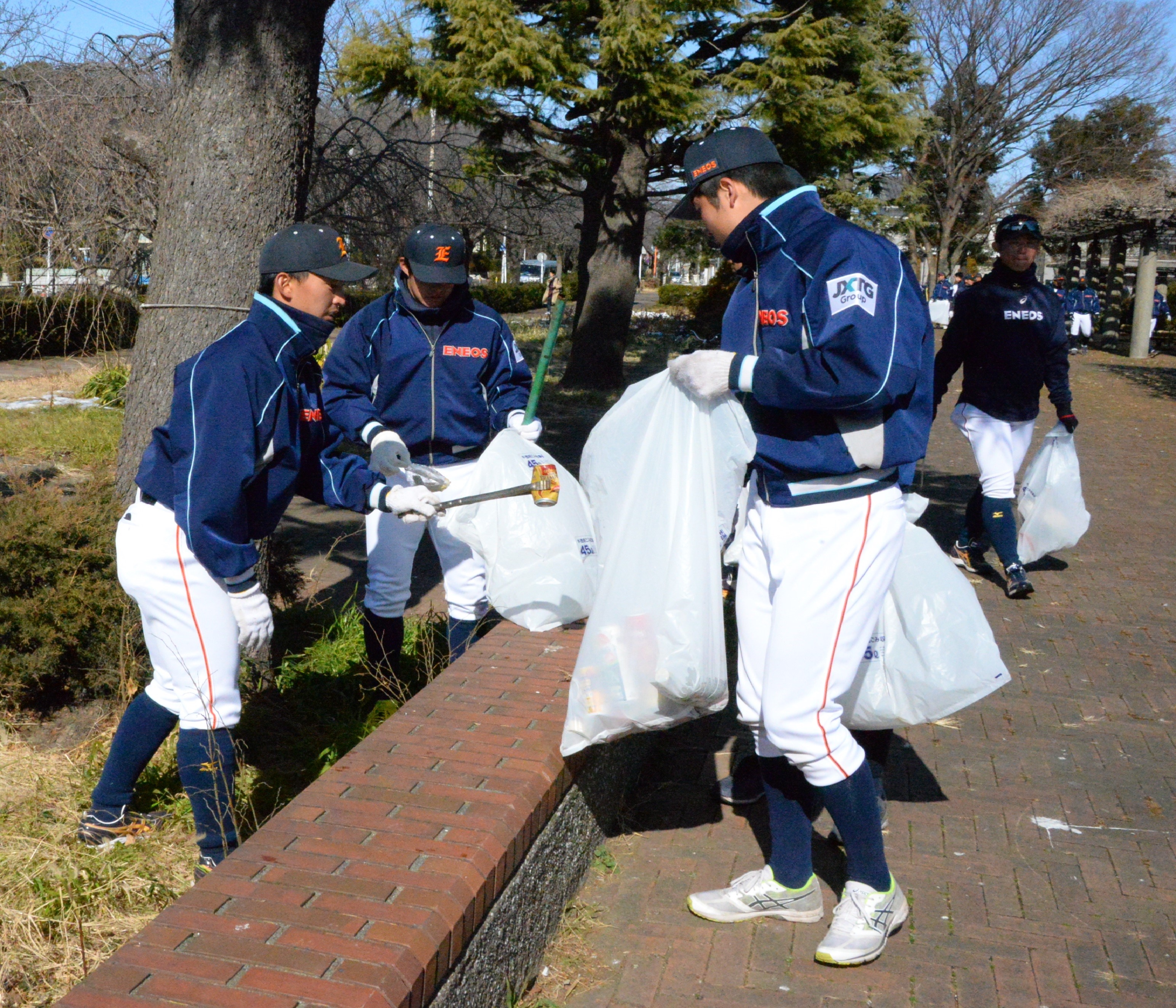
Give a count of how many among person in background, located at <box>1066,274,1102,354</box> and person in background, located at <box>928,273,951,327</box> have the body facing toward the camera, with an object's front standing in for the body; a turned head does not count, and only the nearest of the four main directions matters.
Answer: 2

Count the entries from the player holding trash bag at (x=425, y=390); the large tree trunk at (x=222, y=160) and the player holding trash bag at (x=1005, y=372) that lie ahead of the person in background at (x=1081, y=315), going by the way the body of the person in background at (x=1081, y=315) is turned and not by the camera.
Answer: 3

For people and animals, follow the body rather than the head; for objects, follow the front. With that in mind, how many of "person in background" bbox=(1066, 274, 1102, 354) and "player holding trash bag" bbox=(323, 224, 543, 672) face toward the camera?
2

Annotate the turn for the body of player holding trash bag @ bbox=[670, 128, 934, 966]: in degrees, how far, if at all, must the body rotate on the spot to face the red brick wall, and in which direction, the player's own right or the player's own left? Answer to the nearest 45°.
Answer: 0° — they already face it

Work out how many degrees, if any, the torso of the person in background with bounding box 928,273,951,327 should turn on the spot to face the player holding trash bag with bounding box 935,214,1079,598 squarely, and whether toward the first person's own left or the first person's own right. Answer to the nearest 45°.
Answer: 0° — they already face them

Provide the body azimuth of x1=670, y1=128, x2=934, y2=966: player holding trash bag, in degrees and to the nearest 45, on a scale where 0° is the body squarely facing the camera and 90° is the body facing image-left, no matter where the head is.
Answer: approximately 45°

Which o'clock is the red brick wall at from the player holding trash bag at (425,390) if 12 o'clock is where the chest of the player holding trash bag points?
The red brick wall is roughly at 12 o'clock from the player holding trash bag.

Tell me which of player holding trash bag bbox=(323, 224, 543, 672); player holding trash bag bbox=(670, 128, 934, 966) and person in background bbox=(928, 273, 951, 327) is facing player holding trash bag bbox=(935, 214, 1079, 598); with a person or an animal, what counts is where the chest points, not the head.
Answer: the person in background

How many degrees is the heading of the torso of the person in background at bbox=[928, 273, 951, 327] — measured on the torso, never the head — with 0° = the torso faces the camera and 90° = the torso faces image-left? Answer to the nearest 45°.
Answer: approximately 0°
